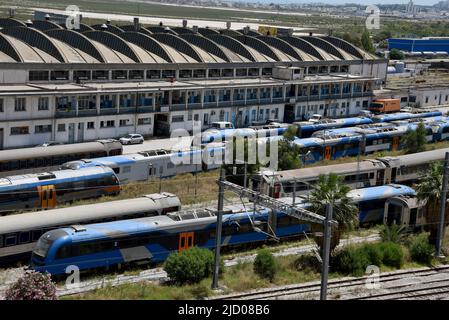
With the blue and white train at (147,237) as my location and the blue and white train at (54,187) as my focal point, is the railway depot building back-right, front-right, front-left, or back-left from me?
front-right

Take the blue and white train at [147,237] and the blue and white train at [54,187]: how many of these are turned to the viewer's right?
1

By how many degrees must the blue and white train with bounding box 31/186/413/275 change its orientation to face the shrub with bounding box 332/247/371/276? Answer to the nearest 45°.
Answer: approximately 135° to its left

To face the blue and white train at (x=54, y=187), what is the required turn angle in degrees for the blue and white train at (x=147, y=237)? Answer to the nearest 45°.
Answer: approximately 90° to its right

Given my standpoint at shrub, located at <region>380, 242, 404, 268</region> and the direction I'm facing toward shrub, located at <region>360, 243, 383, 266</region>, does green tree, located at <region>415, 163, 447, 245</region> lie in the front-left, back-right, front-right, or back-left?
back-right

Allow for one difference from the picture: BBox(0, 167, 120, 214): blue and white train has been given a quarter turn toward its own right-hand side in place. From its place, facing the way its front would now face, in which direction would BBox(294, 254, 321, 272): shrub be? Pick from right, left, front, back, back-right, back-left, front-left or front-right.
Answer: front-left

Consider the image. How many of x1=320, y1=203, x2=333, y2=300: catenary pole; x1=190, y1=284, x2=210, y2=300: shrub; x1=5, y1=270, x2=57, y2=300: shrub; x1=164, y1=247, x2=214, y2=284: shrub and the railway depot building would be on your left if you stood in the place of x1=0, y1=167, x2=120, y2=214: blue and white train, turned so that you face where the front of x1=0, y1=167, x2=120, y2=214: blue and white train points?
1

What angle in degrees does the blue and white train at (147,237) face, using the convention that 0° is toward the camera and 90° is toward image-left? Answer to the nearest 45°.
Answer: approximately 45°

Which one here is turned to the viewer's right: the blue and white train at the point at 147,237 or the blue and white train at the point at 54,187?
the blue and white train at the point at 54,187

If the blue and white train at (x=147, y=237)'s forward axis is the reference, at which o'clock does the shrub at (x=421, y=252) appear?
The shrub is roughly at 7 o'clock from the blue and white train.

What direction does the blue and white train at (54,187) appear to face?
to the viewer's right

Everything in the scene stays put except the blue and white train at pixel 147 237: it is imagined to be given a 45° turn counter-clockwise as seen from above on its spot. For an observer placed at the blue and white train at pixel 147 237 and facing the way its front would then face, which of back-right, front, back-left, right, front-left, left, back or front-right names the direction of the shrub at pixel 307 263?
left

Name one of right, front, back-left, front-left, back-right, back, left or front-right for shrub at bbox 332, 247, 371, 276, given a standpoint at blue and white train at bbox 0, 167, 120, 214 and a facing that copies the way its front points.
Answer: front-right
